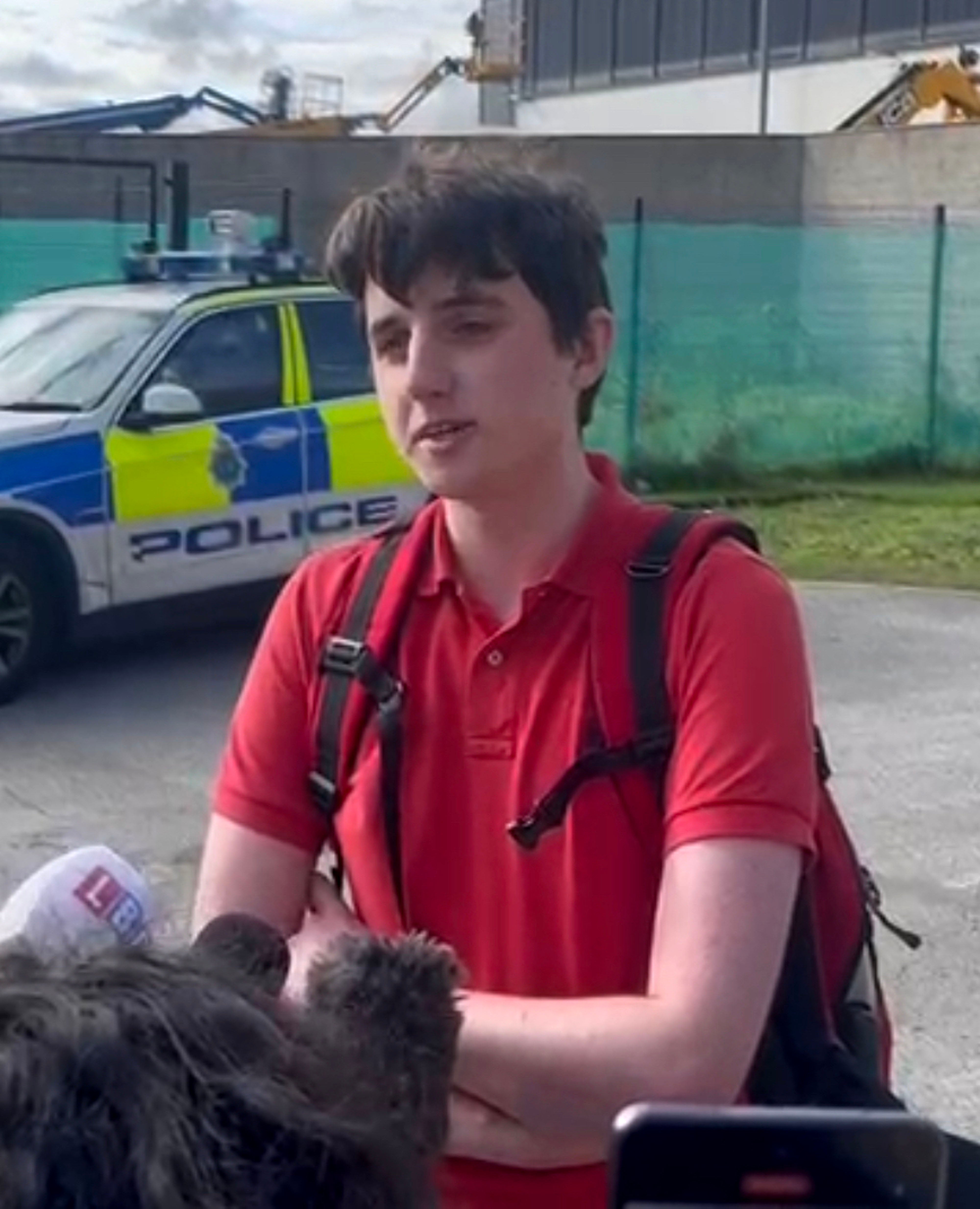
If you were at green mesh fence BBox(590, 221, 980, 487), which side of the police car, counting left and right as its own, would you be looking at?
back

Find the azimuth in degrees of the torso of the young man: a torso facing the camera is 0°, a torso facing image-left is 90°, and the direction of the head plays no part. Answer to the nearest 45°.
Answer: approximately 45°

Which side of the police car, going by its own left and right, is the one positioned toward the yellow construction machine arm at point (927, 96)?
back

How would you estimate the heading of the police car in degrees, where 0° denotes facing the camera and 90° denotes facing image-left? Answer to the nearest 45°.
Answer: approximately 45°

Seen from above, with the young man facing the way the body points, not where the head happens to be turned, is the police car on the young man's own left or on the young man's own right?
on the young man's own right
